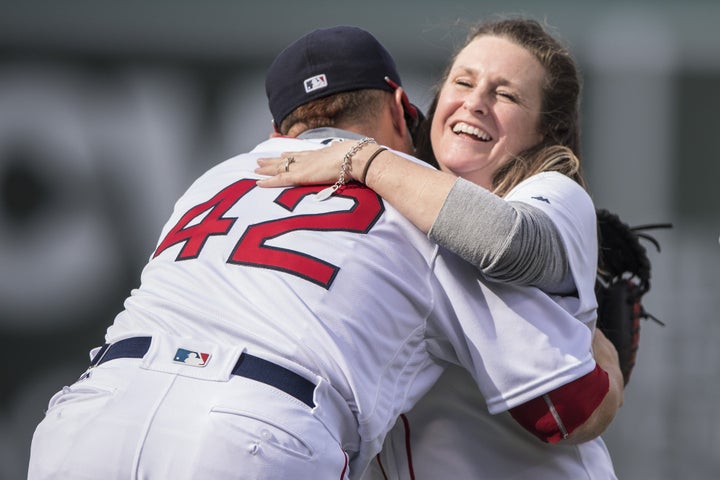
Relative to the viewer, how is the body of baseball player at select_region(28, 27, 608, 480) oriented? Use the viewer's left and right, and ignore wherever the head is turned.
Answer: facing away from the viewer and to the right of the viewer

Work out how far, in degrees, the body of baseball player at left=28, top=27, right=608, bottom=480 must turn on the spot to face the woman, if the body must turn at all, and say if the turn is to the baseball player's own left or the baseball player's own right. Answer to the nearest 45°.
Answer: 0° — they already face them

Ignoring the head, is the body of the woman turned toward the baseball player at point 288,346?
yes

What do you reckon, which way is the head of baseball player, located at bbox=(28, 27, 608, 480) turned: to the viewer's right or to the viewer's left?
to the viewer's right

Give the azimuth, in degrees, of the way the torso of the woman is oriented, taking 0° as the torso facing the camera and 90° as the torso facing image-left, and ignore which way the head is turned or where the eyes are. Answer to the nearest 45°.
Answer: approximately 45°

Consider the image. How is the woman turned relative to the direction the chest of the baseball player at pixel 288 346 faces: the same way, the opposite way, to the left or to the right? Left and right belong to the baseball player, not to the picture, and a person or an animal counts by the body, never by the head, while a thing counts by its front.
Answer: the opposite way

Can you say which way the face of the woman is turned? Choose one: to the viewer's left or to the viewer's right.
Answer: to the viewer's left
